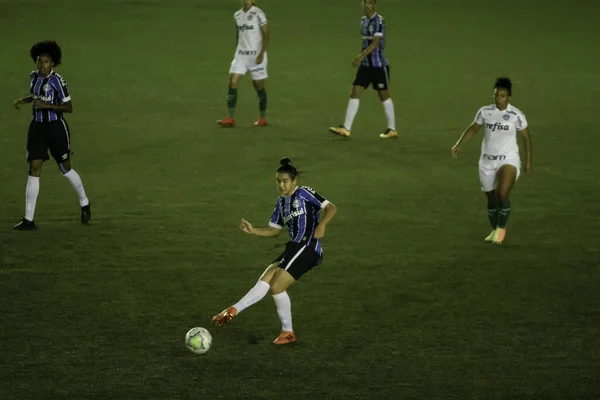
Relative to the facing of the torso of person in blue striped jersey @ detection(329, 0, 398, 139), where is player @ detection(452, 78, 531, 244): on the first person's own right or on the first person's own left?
on the first person's own left

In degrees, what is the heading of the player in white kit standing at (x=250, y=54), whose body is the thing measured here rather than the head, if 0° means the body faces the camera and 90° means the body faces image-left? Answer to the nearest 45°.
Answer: approximately 45°

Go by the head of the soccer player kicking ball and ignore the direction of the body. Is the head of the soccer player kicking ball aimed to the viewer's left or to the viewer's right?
to the viewer's left

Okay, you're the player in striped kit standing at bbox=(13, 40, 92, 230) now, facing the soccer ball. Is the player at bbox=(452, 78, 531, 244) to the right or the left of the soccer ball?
left

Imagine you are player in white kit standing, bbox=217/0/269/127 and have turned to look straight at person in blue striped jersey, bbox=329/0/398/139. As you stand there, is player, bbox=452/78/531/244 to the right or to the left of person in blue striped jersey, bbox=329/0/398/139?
right

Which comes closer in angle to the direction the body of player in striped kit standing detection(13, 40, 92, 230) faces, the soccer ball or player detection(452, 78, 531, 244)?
the soccer ball

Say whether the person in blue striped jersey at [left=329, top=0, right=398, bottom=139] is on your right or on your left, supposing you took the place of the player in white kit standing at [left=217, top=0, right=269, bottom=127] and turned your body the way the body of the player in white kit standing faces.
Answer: on your left

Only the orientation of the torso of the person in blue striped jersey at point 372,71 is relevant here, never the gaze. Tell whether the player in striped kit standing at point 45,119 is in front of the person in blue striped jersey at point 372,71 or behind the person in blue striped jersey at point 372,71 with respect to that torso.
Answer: in front

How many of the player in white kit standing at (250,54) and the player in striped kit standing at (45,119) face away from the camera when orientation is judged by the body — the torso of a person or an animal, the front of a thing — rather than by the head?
0

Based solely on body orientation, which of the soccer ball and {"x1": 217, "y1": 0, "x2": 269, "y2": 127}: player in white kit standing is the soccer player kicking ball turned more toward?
the soccer ball

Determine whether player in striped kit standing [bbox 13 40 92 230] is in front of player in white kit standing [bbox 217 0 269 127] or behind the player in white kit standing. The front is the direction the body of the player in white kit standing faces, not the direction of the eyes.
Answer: in front

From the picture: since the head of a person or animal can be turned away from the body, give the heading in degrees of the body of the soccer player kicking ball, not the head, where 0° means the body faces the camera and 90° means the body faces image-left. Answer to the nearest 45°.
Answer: approximately 45°

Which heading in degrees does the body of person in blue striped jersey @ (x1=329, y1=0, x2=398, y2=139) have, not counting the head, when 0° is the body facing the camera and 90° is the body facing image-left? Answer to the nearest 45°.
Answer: approximately 45°
